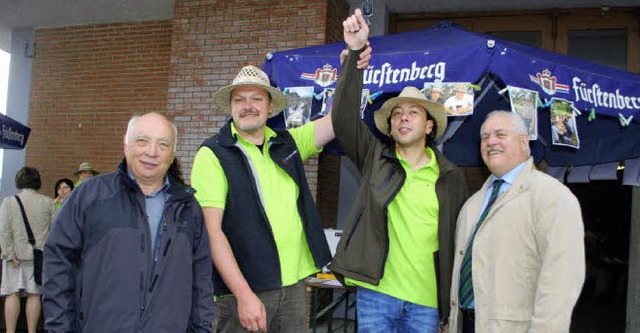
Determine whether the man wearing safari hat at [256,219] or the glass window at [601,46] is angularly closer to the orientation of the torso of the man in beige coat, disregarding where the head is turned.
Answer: the man wearing safari hat

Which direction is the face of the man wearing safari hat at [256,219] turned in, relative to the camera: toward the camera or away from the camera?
toward the camera

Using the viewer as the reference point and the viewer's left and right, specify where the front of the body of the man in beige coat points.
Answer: facing the viewer and to the left of the viewer

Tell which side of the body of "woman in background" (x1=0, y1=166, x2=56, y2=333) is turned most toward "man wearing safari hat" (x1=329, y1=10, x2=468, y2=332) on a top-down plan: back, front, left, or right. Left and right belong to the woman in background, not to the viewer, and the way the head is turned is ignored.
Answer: back

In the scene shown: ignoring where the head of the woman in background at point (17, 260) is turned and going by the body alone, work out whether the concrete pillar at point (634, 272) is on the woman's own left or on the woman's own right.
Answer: on the woman's own right

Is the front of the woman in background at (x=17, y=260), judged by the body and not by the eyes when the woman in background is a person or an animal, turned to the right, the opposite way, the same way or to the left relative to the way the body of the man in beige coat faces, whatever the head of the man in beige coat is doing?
to the right

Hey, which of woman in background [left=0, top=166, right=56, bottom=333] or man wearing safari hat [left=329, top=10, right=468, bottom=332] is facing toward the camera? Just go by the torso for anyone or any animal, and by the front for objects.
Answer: the man wearing safari hat

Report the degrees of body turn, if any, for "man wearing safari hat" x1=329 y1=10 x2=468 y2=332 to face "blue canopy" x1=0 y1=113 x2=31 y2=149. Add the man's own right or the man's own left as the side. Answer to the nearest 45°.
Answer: approximately 135° to the man's own right

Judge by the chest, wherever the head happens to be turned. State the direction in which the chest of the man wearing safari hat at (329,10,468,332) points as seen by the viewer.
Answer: toward the camera
